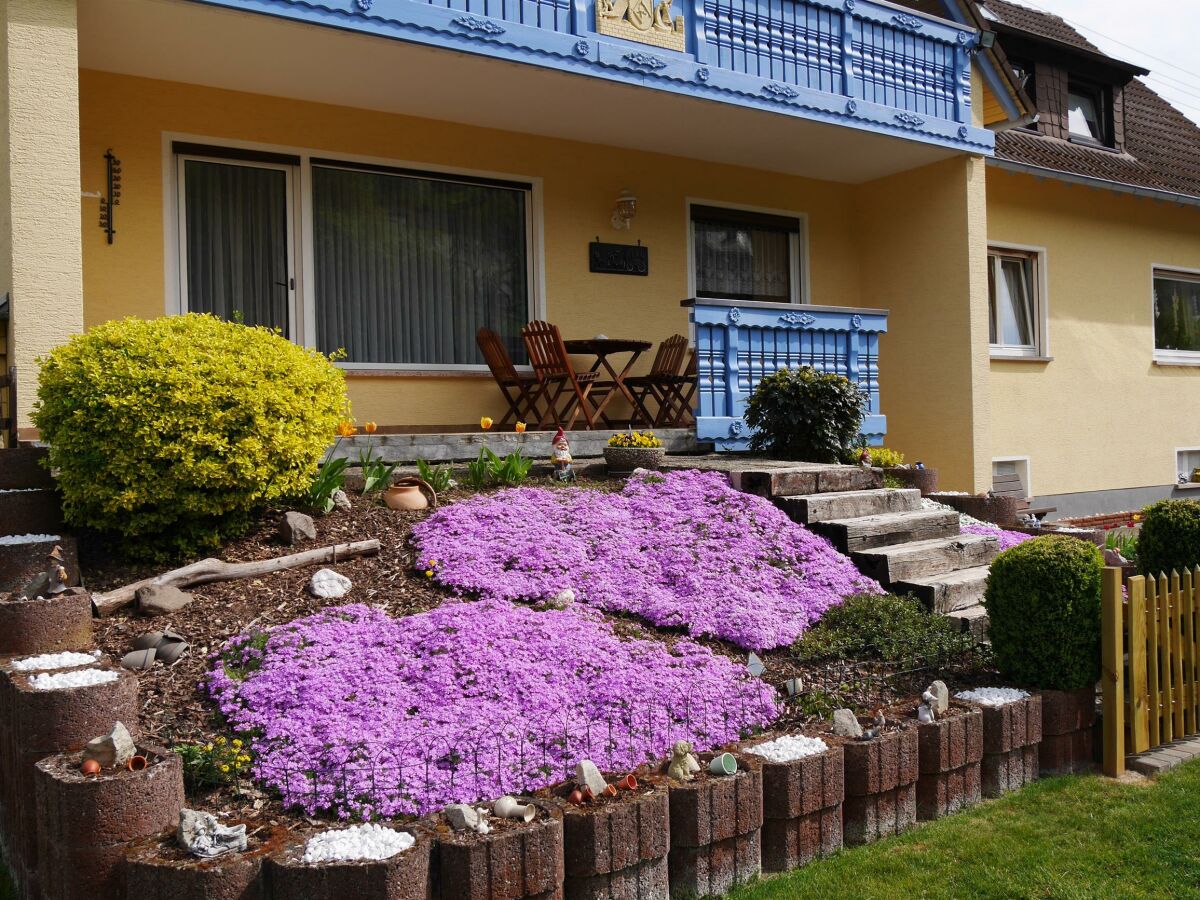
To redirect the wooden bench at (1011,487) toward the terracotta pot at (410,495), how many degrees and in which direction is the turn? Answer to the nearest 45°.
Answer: approximately 90° to its right

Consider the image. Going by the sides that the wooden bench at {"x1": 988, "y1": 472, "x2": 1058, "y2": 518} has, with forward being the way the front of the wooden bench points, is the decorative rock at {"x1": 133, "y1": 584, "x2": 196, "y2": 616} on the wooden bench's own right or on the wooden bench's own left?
on the wooden bench's own right

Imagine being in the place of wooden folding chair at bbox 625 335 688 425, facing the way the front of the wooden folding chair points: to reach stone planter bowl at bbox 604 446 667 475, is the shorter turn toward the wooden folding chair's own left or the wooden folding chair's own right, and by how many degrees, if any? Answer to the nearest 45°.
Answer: approximately 45° to the wooden folding chair's own left

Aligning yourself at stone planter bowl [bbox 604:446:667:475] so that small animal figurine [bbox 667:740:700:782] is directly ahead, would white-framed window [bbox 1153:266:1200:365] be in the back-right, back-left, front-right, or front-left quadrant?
back-left

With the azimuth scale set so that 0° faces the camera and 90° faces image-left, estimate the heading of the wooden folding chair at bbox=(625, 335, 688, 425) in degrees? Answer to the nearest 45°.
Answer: approximately 45°

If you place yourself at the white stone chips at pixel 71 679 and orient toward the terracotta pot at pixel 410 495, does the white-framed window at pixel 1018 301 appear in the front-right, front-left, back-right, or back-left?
front-right

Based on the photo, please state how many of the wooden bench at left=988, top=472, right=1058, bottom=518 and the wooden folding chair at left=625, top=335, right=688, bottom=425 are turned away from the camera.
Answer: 0

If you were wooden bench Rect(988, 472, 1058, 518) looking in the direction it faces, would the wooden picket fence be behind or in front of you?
in front

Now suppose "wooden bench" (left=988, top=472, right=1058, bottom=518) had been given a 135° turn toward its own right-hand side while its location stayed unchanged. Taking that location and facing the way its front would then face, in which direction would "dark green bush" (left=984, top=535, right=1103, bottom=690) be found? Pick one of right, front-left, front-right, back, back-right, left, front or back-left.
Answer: left

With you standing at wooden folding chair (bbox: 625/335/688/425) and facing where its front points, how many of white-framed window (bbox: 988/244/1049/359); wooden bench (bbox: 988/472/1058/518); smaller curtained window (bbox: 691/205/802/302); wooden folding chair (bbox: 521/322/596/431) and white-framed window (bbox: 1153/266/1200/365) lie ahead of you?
1

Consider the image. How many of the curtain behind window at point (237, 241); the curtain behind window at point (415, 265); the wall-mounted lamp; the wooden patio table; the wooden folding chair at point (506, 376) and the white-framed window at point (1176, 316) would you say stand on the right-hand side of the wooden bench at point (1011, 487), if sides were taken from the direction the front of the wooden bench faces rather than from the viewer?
5

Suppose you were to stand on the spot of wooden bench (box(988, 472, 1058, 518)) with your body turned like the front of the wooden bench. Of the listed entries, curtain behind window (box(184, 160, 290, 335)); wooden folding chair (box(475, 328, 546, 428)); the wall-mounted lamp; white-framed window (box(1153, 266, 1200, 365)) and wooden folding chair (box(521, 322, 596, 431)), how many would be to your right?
4

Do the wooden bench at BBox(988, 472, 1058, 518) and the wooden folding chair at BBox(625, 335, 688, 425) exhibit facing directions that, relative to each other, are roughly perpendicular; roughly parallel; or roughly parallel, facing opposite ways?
roughly perpendicular

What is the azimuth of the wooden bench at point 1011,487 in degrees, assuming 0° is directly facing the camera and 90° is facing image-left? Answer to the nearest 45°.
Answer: approximately 315°

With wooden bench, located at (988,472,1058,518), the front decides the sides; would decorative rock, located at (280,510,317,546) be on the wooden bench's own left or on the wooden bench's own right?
on the wooden bench's own right

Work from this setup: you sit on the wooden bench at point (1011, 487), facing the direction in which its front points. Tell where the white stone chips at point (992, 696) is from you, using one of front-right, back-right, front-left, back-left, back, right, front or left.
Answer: front-right

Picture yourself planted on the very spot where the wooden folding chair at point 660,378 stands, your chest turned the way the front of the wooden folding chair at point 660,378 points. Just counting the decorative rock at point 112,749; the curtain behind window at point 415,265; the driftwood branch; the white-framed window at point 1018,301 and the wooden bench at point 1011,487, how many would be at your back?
2

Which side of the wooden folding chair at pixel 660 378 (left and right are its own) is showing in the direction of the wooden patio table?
front

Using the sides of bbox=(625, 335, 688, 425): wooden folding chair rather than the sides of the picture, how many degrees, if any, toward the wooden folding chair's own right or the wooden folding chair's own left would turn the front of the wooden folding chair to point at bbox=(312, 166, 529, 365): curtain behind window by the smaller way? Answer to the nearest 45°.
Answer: approximately 45° to the wooden folding chair's own right

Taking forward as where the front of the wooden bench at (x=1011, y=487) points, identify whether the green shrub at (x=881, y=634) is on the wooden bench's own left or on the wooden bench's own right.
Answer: on the wooden bench's own right

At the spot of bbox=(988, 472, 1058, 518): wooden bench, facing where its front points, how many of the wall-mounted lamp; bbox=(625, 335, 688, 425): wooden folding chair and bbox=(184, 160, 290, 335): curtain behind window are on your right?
3

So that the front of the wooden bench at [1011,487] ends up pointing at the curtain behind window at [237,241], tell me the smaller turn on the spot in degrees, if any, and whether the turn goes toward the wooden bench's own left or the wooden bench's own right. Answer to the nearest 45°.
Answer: approximately 90° to the wooden bench's own right
